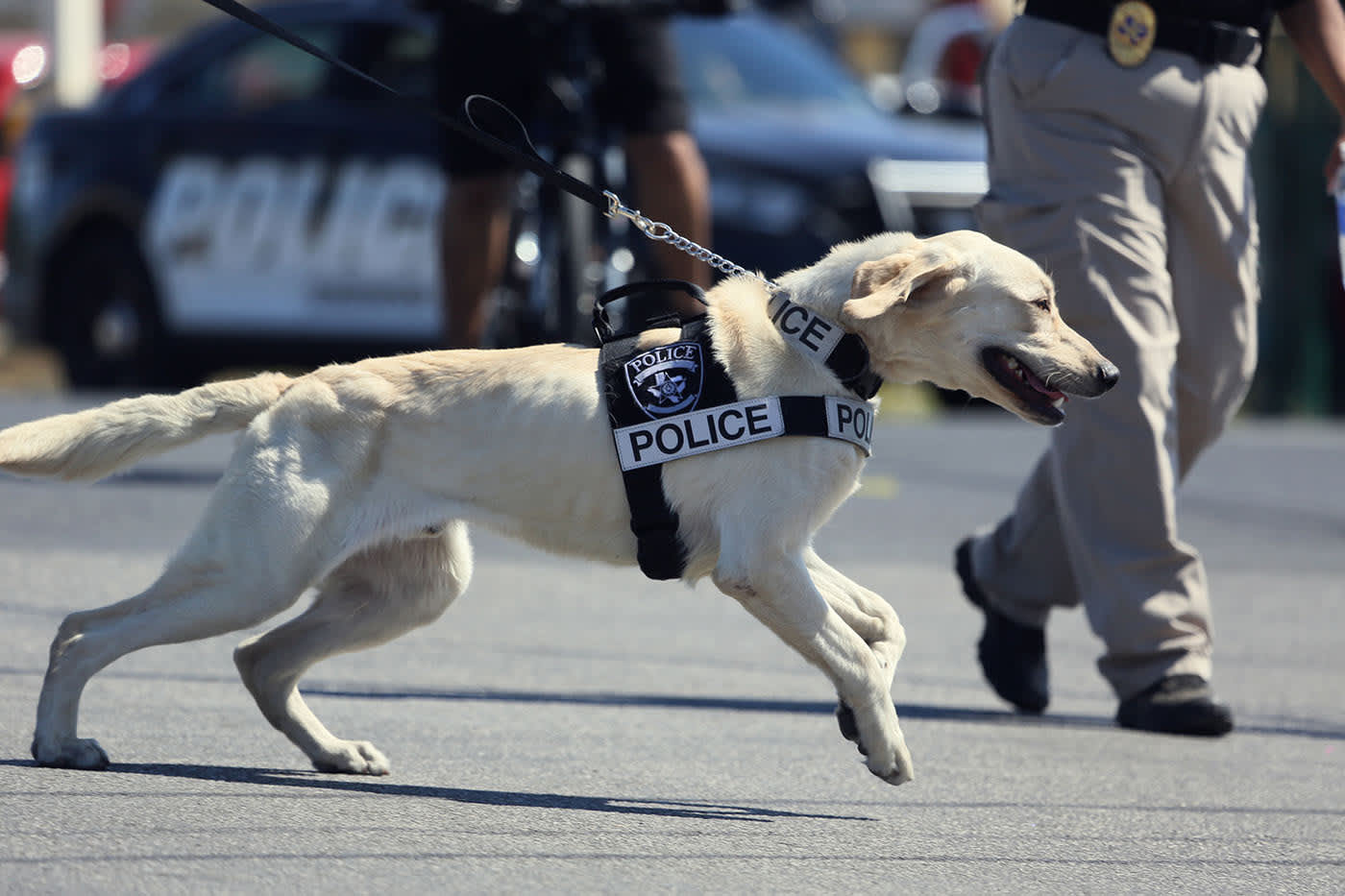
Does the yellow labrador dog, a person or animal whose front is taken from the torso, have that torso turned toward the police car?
no

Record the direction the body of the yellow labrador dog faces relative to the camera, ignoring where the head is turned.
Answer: to the viewer's right
